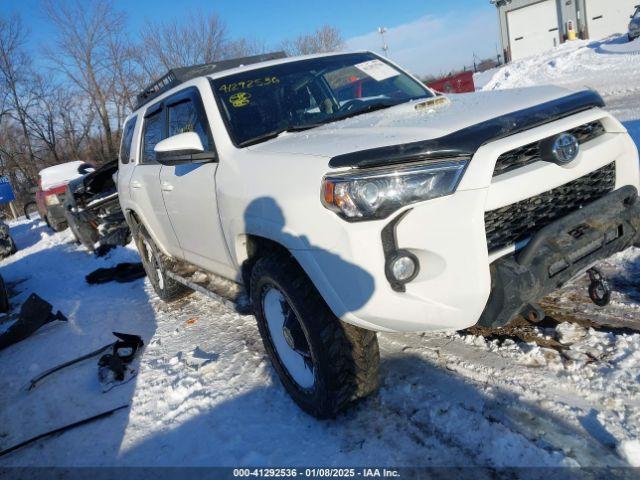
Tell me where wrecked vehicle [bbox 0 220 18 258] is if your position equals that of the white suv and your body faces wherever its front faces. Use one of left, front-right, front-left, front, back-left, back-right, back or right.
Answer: back

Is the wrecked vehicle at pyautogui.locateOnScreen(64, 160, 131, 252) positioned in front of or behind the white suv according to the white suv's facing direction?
behind

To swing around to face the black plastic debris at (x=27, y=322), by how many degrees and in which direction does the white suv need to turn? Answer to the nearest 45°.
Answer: approximately 180°

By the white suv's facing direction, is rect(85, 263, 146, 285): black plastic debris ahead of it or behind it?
behind

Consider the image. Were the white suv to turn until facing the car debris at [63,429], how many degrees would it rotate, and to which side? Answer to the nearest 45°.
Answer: approximately 135° to its right

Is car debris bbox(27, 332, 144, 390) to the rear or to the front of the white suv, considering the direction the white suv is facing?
to the rear

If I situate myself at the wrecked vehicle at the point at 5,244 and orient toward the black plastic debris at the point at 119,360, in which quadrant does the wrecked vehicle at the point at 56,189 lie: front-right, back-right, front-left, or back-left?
back-left

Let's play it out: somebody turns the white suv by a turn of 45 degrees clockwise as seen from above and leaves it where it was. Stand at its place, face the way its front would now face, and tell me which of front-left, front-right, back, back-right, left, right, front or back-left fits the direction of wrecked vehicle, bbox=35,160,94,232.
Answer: back-right

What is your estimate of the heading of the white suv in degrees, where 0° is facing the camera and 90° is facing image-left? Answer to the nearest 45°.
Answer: approximately 315°
